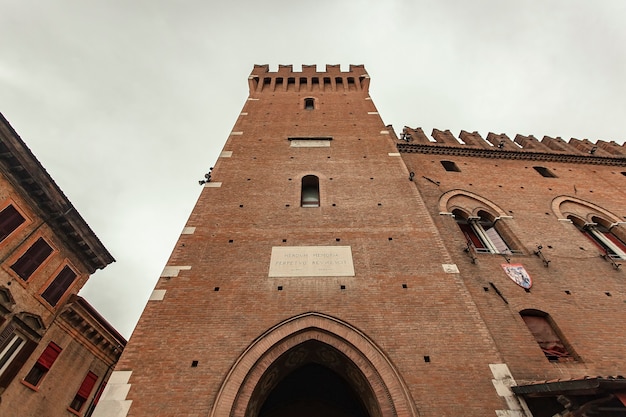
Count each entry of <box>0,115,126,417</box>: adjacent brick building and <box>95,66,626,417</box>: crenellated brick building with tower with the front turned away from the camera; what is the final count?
0

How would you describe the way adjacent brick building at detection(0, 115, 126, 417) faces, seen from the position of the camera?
facing the viewer and to the right of the viewer

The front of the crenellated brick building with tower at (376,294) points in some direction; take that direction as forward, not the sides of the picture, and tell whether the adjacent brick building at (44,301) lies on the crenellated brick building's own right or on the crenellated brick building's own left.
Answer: on the crenellated brick building's own right

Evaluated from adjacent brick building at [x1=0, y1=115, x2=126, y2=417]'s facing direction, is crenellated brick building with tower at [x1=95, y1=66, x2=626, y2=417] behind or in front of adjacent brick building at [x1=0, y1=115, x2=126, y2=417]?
in front

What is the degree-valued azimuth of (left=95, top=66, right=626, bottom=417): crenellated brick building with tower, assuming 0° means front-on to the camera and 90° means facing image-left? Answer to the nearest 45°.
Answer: approximately 0°

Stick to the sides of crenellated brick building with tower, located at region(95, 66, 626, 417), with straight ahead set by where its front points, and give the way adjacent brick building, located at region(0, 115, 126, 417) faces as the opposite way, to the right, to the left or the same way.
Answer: to the left
